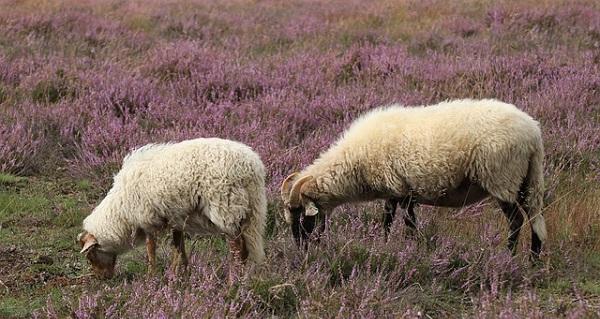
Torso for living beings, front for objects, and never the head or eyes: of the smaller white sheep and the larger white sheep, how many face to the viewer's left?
2

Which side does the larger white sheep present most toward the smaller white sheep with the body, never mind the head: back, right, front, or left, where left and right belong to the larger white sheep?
front

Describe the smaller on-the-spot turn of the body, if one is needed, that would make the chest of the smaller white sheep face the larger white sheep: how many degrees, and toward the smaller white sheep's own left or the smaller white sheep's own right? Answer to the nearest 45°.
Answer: approximately 180°

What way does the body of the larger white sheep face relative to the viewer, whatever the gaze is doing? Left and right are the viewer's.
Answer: facing to the left of the viewer

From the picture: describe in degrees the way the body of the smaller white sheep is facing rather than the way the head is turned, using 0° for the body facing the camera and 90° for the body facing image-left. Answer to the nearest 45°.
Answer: approximately 90°

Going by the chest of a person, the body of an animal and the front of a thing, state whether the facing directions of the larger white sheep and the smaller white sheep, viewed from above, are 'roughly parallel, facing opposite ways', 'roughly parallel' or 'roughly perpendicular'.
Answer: roughly parallel
